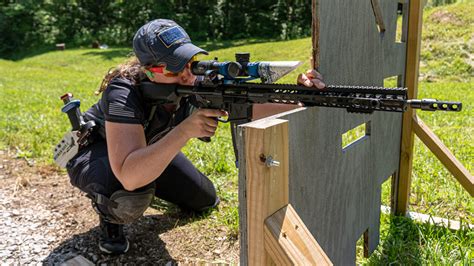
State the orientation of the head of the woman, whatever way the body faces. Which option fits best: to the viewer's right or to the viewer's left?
to the viewer's right

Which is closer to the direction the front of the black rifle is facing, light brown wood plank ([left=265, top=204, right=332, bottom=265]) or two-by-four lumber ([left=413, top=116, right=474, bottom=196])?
the two-by-four lumber

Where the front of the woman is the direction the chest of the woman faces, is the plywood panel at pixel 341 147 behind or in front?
in front

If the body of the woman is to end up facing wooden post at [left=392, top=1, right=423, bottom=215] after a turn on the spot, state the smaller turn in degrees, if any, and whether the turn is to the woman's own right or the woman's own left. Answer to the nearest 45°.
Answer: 0° — they already face it

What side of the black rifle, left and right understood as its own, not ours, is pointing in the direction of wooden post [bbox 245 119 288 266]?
right

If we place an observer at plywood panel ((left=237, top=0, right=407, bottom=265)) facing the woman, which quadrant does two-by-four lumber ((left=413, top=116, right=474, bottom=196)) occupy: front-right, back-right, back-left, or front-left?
back-right

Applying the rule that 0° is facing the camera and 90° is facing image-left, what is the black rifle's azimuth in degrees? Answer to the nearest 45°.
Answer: approximately 270°

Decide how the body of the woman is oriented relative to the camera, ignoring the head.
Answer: to the viewer's right

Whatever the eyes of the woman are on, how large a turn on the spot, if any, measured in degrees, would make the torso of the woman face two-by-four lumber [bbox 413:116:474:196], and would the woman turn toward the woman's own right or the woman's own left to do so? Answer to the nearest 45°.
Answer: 0° — they already face it

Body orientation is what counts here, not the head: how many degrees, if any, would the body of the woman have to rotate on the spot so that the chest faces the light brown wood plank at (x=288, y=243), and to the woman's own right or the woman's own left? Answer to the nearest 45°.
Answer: approximately 45° to the woman's own right

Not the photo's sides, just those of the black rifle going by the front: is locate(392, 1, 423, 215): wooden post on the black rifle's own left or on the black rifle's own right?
on the black rifle's own left
